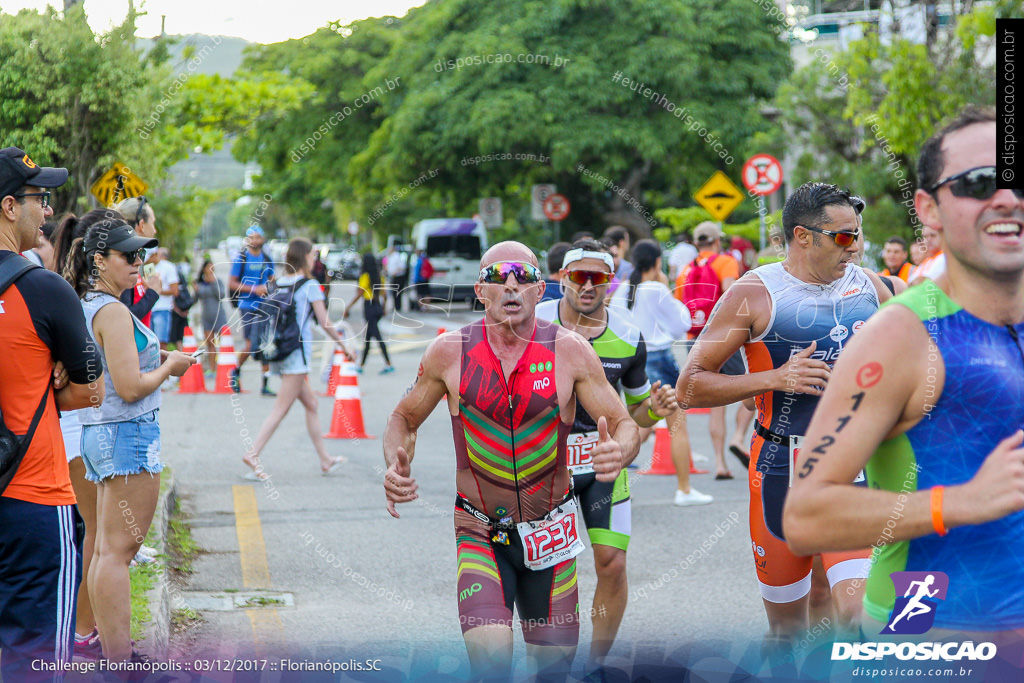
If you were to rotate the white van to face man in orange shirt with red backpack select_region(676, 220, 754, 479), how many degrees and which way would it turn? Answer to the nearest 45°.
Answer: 0° — it already faces them

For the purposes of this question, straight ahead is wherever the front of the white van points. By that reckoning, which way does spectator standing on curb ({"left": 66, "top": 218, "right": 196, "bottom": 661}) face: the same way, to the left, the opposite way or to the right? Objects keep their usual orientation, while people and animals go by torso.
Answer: to the left

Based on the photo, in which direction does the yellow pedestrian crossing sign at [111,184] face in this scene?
toward the camera

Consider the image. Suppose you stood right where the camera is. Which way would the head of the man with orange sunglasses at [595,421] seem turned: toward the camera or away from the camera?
toward the camera

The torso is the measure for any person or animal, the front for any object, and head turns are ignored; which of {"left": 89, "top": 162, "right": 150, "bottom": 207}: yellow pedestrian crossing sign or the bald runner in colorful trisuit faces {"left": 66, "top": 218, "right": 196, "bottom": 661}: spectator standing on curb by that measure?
the yellow pedestrian crossing sign

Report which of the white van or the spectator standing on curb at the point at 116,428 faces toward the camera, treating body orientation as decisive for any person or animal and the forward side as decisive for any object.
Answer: the white van

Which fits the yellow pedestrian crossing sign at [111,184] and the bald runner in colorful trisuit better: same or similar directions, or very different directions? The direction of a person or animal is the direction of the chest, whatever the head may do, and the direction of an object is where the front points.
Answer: same or similar directions

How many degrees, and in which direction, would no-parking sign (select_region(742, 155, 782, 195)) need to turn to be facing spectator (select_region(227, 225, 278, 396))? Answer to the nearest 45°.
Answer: approximately 45° to its right

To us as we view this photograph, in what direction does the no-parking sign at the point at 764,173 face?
facing the viewer

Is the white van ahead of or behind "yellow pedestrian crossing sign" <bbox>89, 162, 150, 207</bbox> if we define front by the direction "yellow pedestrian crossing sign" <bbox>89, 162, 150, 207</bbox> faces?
behind

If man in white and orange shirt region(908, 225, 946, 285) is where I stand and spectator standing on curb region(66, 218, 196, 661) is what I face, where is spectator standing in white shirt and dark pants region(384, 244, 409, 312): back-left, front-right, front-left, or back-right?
back-right

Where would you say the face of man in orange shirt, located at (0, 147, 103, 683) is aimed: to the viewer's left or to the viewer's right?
to the viewer's right

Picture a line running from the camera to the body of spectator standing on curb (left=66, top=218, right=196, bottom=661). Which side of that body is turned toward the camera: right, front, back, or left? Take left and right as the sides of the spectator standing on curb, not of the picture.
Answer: right

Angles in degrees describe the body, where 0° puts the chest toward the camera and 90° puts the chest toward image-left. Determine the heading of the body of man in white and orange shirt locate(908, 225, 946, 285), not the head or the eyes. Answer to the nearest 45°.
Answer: approximately 45°

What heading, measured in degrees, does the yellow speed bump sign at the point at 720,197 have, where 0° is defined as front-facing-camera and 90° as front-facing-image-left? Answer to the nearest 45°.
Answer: approximately 0°
